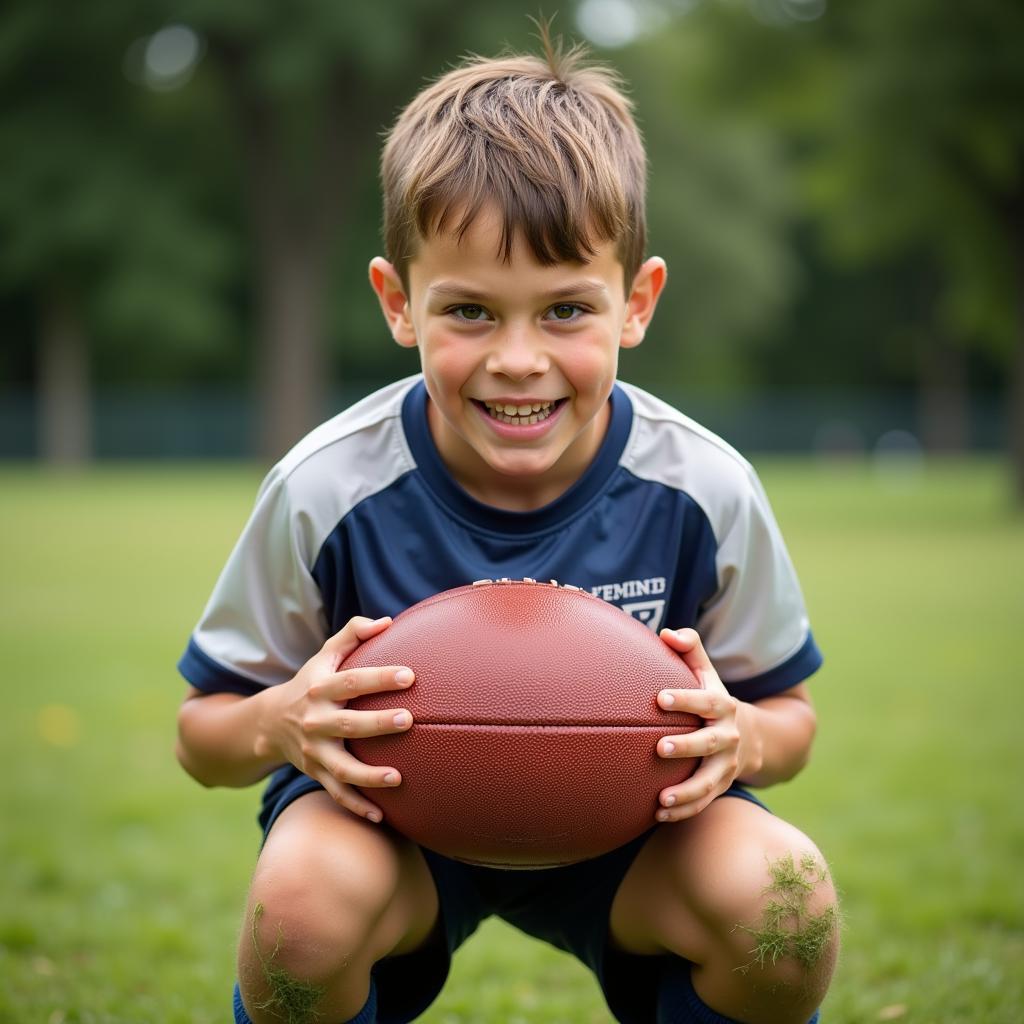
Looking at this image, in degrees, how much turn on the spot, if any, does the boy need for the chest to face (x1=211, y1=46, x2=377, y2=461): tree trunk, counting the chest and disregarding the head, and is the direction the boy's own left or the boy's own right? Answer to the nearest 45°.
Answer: approximately 180°

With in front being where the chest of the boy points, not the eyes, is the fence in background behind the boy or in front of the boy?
behind

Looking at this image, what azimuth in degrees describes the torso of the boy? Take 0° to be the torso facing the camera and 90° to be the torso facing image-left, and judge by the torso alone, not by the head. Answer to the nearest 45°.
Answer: approximately 0°

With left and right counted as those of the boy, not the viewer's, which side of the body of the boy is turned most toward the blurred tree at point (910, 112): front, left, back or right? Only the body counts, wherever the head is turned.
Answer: back

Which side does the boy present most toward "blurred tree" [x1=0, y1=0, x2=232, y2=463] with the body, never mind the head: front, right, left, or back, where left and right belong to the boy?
back

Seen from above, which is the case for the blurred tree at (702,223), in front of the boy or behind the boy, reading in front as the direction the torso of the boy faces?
behind
